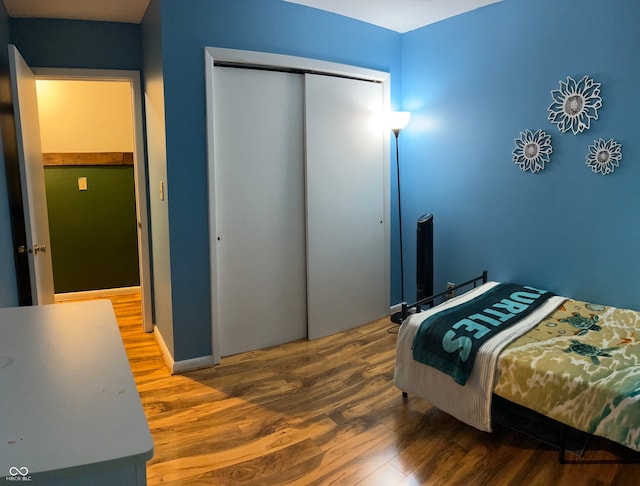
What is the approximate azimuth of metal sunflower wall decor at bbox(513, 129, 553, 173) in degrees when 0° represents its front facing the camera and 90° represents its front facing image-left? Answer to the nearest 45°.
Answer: approximately 0°

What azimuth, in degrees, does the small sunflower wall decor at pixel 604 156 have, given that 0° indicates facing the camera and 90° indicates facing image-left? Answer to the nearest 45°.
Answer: approximately 0°

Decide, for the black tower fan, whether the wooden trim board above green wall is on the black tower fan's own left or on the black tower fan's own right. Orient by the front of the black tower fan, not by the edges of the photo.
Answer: on the black tower fan's own right

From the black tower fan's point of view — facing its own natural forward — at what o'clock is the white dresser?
The white dresser is roughly at 11 o'clock from the black tower fan.
